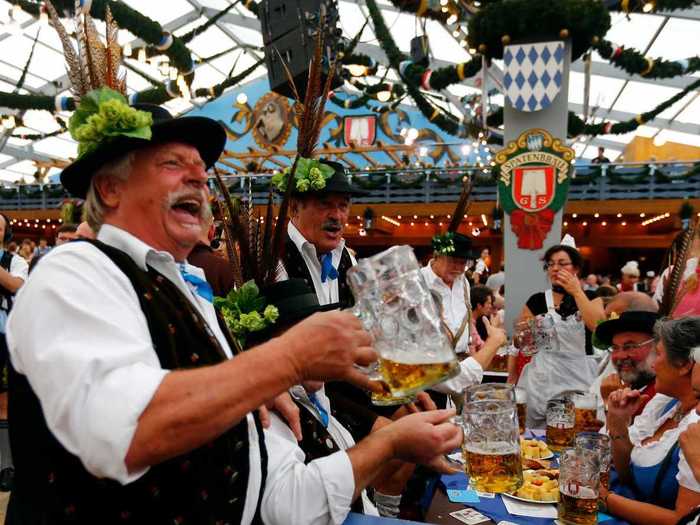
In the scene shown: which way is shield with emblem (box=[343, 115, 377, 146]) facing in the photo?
toward the camera

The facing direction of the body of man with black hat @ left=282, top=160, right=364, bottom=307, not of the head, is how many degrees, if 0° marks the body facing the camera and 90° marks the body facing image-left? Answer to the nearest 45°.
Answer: approximately 315°

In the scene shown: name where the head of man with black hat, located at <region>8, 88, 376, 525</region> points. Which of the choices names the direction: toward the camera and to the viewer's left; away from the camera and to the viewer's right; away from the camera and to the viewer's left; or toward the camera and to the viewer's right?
toward the camera and to the viewer's right

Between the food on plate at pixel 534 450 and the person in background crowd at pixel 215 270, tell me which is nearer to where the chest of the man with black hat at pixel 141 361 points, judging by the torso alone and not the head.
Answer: the food on plate

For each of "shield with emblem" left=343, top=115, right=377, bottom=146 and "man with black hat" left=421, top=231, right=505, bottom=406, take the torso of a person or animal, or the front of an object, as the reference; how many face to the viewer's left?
0

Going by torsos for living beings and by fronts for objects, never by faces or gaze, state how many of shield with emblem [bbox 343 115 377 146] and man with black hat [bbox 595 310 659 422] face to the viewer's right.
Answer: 0

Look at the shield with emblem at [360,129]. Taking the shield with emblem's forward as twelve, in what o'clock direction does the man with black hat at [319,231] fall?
The man with black hat is roughly at 12 o'clock from the shield with emblem.

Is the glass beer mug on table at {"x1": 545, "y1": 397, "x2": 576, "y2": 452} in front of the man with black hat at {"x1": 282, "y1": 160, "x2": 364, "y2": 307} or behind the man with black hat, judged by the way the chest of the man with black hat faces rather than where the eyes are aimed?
in front

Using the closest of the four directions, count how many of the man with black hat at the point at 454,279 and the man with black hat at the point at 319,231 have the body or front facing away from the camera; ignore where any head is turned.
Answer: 0

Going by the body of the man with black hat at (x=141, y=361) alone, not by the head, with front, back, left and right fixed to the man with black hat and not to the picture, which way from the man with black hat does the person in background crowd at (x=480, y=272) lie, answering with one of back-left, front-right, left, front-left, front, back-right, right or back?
left

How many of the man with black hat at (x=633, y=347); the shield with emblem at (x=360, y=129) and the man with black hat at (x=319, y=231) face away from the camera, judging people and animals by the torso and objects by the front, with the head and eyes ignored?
0

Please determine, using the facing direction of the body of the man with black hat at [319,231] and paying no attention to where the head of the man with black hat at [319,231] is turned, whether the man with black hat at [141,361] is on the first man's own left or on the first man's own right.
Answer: on the first man's own right

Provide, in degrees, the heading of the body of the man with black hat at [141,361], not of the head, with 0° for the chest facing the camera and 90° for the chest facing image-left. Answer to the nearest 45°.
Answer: approximately 315°

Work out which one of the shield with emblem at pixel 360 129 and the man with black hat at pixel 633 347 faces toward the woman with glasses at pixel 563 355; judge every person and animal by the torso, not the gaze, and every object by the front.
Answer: the shield with emblem

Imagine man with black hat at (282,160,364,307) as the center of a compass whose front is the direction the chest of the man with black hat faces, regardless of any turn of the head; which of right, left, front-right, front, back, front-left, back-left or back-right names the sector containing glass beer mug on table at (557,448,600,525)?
front
